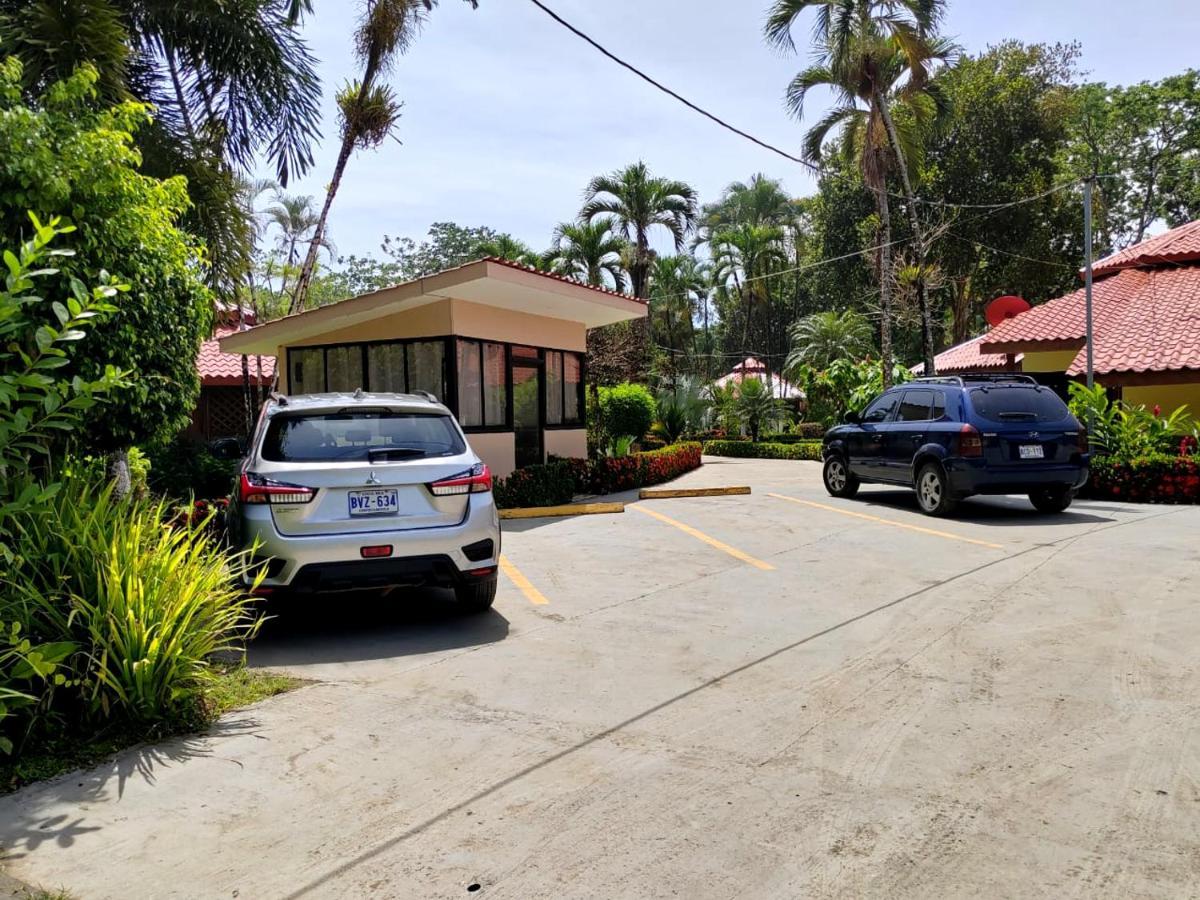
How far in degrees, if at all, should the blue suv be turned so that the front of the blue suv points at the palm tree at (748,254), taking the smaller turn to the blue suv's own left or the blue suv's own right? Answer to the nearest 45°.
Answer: approximately 45° to the blue suv's own right

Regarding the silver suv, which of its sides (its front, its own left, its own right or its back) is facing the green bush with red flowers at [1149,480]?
right

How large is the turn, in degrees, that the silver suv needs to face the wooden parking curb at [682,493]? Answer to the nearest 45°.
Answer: approximately 45° to its right

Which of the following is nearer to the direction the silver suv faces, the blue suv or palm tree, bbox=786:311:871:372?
the palm tree

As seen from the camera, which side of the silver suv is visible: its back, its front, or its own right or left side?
back

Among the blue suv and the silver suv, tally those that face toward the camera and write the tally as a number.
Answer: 0

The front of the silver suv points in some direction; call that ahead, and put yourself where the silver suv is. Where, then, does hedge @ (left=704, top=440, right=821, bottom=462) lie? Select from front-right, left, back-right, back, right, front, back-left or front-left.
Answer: front-right

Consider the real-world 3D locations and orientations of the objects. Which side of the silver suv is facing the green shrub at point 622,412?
front

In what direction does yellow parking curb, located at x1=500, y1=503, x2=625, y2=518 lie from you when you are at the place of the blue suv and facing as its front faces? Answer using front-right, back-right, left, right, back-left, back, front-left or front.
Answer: front-left

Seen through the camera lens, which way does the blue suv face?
facing away from the viewer and to the left of the viewer

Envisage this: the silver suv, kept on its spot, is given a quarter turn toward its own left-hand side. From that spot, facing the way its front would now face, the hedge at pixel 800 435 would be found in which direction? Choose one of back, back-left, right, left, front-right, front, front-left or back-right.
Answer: back-right

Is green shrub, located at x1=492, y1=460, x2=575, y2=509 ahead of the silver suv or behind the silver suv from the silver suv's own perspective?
ahead

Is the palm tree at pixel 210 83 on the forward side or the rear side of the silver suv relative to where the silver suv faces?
on the forward side
